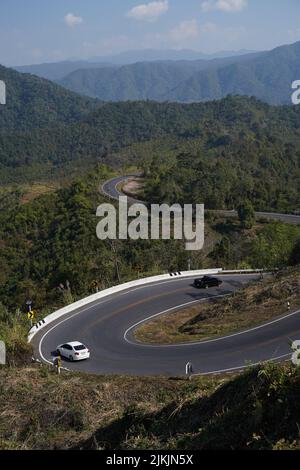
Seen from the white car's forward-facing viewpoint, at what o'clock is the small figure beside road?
The small figure beside road is roughly at 8 o'clock from the white car.
